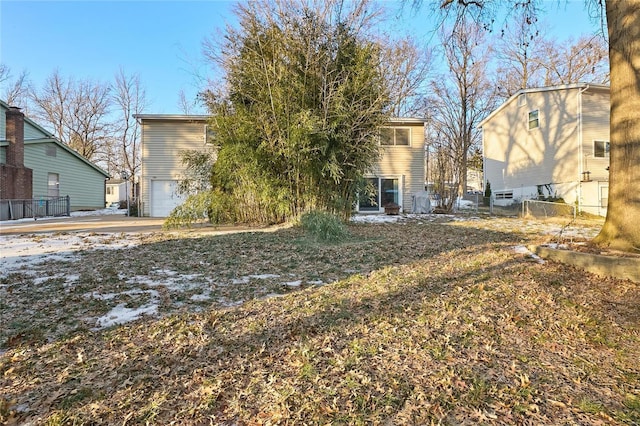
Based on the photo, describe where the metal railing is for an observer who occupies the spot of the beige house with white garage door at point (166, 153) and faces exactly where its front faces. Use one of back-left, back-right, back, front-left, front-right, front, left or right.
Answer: right

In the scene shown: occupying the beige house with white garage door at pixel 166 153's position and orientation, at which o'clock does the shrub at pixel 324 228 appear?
The shrub is roughly at 11 o'clock from the beige house with white garage door.

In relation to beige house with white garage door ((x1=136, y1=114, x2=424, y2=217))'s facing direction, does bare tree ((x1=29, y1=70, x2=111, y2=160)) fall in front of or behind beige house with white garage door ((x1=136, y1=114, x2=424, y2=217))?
behind

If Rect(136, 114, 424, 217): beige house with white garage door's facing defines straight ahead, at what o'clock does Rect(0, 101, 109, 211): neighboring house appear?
Rect(0, 101, 109, 211): neighboring house is roughly at 4 o'clock from Rect(136, 114, 424, 217): beige house with white garage door.

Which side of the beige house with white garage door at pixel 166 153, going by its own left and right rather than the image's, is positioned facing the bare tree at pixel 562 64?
left

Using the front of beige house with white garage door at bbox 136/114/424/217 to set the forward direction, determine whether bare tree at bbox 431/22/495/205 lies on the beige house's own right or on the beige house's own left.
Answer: on the beige house's own left

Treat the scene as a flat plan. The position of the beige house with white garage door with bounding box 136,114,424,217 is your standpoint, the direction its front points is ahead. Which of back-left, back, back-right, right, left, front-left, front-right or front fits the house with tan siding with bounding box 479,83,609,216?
left

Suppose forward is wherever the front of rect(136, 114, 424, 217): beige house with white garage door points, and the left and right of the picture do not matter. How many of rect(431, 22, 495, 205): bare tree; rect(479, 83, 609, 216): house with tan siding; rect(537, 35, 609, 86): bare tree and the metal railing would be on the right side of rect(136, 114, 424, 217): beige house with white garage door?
1

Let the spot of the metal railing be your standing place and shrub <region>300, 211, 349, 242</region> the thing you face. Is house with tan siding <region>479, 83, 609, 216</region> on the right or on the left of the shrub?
left

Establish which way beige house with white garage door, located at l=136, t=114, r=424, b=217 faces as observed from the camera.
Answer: facing the viewer
